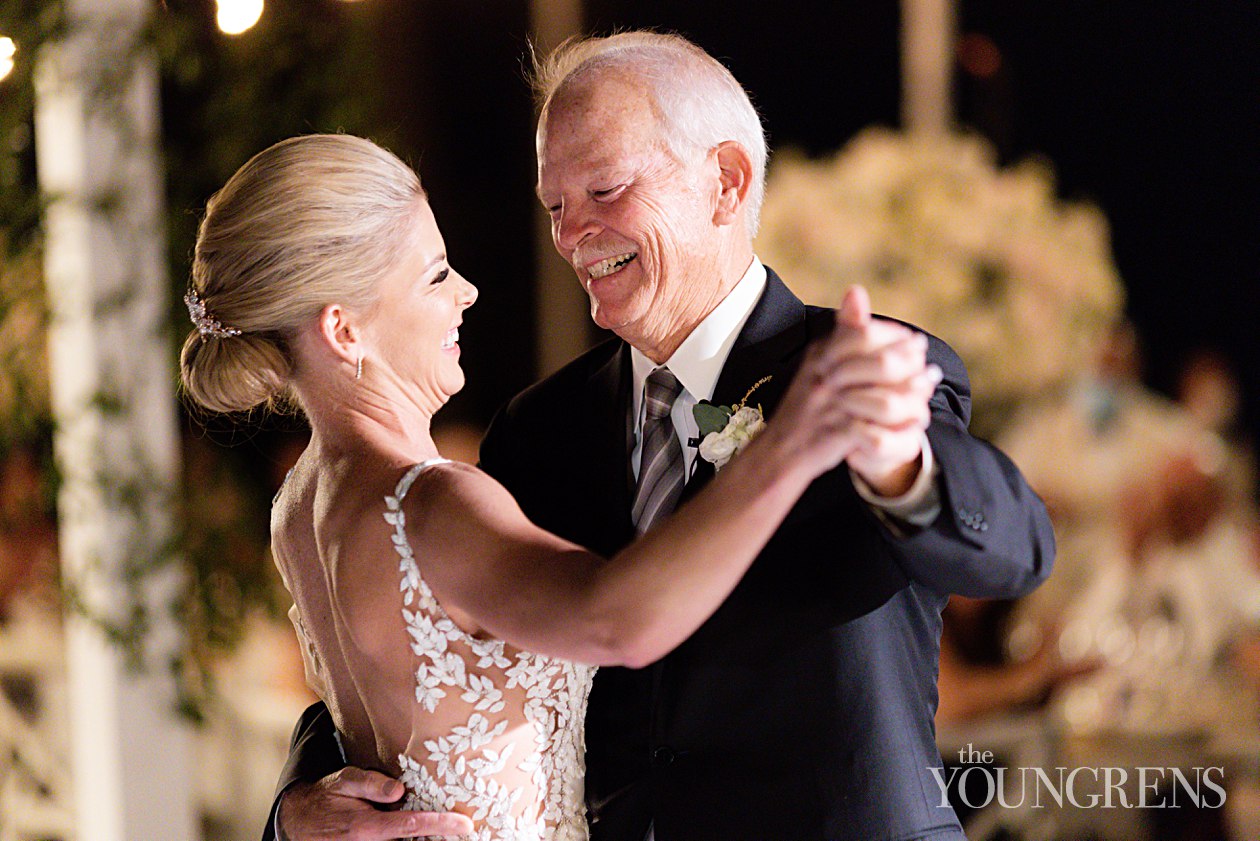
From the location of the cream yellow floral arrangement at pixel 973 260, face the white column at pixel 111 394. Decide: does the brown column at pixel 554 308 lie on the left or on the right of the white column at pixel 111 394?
right

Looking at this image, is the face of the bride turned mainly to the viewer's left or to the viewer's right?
to the viewer's right

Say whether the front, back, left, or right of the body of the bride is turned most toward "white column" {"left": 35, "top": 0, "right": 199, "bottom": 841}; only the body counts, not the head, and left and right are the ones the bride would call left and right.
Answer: left

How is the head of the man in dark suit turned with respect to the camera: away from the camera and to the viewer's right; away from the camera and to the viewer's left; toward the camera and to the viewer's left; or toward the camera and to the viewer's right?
toward the camera and to the viewer's left

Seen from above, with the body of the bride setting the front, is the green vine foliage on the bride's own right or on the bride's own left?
on the bride's own left

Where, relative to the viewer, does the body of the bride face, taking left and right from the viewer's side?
facing away from the viewer and to the right of the viewer

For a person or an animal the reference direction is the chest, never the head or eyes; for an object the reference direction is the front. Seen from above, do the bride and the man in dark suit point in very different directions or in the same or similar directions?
very different directions
